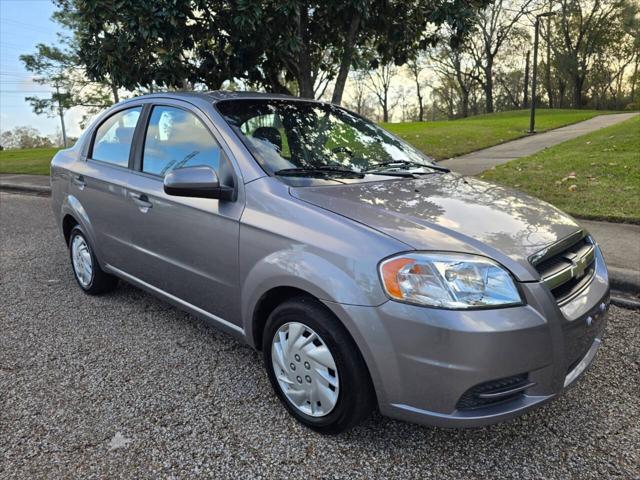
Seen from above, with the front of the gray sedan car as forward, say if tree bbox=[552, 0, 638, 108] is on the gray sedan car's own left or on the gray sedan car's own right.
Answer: on the gray sedan car's own left

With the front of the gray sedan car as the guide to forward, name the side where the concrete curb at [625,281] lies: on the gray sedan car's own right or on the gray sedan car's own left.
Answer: on the gray sedan car's own left

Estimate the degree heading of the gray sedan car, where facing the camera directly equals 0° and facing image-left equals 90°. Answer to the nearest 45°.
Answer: approximately 315°

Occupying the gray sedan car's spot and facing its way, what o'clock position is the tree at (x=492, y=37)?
The tree is roughly at 8 o'clock from the gray sedan car.

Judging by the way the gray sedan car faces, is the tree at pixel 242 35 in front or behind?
behind

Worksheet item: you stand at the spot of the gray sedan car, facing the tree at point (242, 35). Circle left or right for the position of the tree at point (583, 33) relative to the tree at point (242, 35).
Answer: right

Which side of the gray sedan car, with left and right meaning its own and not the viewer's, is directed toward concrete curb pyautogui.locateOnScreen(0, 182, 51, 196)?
back
